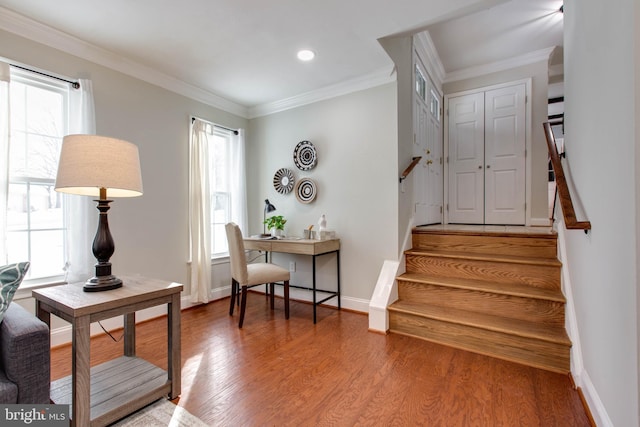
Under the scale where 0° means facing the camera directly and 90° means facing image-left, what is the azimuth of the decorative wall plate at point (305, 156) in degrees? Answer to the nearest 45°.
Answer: approximately 45°

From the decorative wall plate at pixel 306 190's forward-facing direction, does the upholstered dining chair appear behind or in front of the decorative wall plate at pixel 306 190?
in front

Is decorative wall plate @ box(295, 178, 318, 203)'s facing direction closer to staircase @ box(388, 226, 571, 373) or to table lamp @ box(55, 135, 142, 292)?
the table lamp

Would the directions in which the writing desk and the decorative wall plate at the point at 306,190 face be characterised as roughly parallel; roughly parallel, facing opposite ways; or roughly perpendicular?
roughly parallel

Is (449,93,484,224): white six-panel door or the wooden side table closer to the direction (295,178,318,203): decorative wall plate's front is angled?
the wooden side table

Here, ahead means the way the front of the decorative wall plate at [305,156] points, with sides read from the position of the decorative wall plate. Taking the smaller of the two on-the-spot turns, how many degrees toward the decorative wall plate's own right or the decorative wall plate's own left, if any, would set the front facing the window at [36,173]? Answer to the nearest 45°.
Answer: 0° — it already faces it

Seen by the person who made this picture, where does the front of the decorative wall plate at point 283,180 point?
facing the viewer and to the left of the viewer

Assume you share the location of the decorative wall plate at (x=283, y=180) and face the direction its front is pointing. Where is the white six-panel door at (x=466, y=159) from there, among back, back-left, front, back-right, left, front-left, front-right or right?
back-left

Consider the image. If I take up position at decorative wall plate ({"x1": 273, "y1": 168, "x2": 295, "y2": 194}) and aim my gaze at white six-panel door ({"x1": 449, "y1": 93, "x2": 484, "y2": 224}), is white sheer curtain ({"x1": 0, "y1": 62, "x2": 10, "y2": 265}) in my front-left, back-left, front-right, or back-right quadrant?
back-right

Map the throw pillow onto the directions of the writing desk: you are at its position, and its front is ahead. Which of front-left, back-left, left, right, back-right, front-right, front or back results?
front

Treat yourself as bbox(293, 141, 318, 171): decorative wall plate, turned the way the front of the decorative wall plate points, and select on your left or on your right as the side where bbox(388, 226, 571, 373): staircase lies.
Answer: on your left
